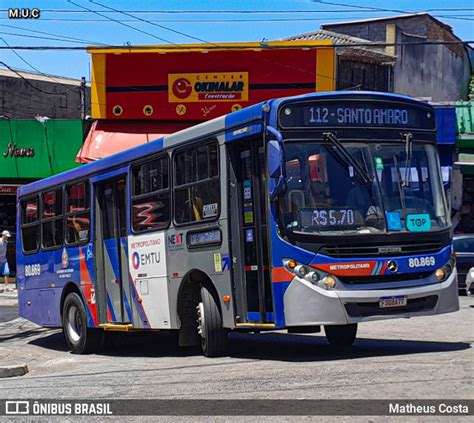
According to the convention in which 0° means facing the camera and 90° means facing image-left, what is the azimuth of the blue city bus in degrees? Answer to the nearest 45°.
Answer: approximately 315°

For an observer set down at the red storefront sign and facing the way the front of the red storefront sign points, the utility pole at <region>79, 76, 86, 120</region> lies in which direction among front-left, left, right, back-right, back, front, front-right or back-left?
back-right

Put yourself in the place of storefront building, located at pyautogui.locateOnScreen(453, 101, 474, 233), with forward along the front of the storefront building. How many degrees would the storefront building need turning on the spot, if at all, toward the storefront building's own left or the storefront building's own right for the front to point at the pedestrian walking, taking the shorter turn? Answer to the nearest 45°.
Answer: approximately 45° to the storefront building's own right

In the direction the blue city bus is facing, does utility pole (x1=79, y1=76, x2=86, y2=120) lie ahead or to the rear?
to the rear

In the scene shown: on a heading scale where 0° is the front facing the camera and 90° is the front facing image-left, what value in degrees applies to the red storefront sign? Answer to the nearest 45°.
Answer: approximately 0°

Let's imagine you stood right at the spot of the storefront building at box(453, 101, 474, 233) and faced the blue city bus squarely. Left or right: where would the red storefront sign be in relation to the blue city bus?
right

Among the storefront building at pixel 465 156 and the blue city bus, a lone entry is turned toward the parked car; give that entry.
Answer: the storefront building

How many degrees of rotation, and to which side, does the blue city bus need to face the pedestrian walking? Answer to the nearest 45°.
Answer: approximately 180°

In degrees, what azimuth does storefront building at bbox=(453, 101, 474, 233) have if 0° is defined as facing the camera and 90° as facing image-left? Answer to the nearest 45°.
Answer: approximately 0°

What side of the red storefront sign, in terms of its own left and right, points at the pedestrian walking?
right
